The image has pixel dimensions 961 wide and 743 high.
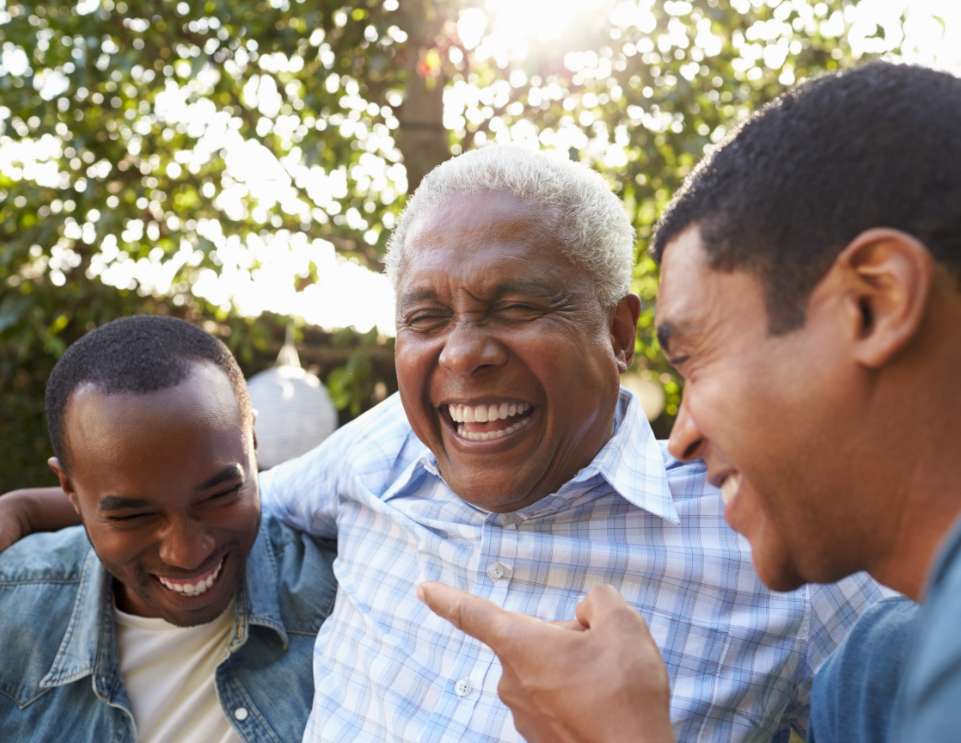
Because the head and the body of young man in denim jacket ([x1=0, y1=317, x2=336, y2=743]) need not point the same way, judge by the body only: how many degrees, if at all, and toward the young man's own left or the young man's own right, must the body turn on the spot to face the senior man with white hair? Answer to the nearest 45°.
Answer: approximately 45° to the young man's own left

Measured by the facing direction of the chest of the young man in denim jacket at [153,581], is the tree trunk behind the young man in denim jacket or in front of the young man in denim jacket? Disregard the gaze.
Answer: behind

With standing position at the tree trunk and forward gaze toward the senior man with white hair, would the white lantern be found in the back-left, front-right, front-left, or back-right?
front-right

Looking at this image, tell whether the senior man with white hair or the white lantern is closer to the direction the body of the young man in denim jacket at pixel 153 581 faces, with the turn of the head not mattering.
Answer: the senior man with white hair

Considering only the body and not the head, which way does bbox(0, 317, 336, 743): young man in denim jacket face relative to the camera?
toward the camera

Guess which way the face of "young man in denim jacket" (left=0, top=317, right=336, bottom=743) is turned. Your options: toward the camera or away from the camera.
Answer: toward the camera

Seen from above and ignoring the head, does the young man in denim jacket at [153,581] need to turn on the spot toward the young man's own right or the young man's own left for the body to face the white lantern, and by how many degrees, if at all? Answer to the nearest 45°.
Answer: approximately 180°
